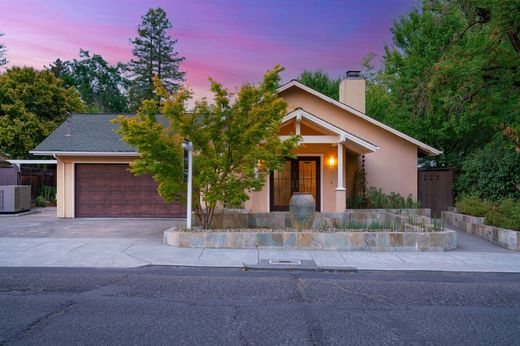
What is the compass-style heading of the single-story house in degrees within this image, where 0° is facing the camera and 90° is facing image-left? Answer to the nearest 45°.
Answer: approximately 0°

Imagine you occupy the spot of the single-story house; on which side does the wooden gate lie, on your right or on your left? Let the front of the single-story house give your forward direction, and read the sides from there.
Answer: on your left

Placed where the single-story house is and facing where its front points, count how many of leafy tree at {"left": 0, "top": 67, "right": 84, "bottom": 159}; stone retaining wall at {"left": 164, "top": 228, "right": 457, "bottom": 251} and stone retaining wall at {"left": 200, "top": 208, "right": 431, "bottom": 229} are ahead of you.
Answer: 2

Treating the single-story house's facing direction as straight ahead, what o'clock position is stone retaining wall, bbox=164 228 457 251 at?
The stone retaining wall is roughly at 12 o'clock from the single-story house.

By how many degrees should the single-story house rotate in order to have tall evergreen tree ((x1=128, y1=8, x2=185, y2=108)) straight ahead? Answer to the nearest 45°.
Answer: approximately 180°

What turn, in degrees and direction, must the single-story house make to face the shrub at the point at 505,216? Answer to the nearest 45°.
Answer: approximately 45° to its left

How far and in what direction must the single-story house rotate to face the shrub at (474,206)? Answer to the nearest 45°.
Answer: approximately 45° to its left

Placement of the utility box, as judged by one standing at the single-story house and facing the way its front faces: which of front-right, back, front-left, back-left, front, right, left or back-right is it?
right

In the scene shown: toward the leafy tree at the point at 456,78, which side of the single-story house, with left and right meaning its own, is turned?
left

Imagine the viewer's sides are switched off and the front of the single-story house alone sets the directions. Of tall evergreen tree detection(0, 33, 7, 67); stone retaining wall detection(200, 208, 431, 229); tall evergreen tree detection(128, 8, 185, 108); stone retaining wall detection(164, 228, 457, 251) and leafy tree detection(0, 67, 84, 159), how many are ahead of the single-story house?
2

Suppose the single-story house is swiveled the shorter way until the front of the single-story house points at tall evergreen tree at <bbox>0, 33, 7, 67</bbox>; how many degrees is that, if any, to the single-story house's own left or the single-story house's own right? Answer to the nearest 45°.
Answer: approximately 135° to the single-story house's own right

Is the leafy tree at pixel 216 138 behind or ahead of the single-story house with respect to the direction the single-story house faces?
ahead

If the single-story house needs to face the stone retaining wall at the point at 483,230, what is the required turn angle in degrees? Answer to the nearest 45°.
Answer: approximately 45° to its left
